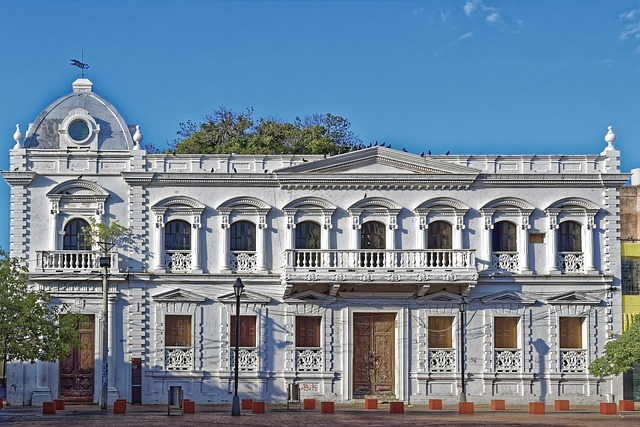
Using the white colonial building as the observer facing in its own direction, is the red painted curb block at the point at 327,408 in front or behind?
in front

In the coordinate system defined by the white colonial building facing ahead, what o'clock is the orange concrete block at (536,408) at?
The orange concrete block is roughly at 10 o'clock from the white colonial building.

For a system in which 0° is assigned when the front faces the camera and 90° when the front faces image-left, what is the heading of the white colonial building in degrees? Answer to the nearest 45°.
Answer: approximately 0°

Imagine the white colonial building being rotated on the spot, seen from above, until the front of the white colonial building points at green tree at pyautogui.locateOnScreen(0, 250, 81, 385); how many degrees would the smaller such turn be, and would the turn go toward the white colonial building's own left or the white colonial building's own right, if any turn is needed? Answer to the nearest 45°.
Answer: approximately 45° to the white colonial building's own right

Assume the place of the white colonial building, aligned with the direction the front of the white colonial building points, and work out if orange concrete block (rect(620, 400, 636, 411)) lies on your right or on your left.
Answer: on your left

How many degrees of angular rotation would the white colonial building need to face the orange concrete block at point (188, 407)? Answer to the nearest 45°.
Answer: approximately 45° to its right
